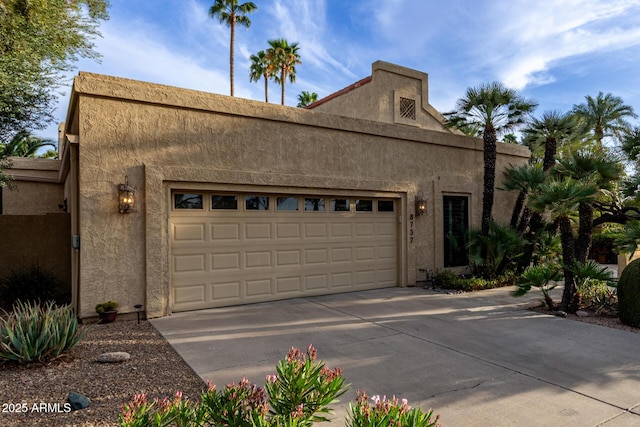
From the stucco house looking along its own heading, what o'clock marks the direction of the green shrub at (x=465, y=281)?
The green shrub is roughly at 10 o'clock from the stucco house.

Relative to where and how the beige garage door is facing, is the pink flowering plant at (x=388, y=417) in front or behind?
in front

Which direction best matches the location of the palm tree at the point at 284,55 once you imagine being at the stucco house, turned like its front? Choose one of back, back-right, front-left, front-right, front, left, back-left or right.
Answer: back-left

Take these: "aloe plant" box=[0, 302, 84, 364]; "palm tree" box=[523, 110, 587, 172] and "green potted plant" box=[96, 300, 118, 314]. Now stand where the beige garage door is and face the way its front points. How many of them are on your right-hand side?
2

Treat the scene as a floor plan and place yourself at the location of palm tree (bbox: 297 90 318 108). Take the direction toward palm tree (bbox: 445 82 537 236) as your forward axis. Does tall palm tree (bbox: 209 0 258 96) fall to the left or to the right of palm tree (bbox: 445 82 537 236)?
right

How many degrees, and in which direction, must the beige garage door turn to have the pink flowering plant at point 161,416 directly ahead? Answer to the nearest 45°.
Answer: approximately 45° to its right

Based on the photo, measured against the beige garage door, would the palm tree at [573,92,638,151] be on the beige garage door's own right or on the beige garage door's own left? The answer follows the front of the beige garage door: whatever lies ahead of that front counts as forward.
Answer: on the beige garage door's own left

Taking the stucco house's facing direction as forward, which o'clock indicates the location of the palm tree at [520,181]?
The palm tree is roughly at 10 o'clock from the stucco house.

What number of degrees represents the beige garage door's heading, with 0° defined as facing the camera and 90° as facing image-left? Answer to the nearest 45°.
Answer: approximately 315°

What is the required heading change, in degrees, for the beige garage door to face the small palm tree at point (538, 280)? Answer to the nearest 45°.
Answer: approximately 45° to its left
